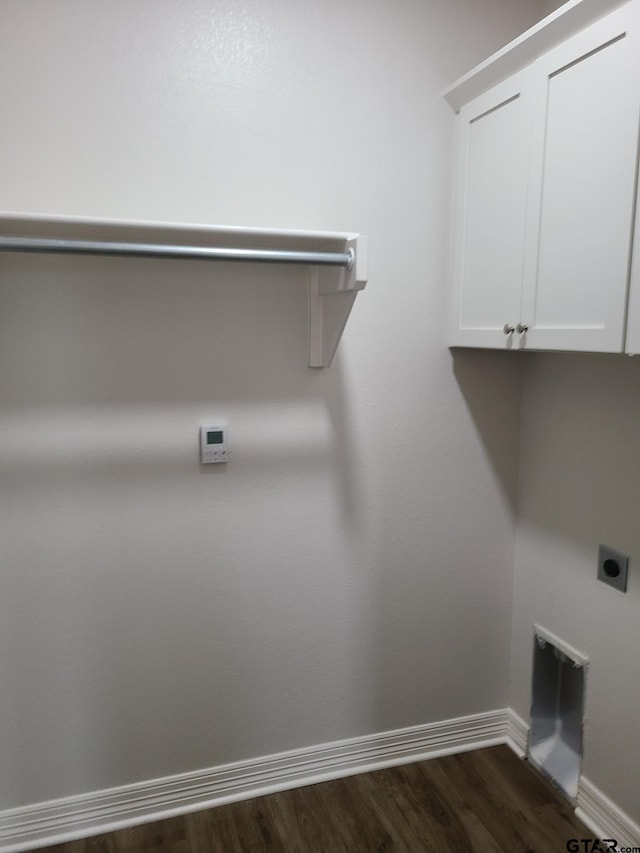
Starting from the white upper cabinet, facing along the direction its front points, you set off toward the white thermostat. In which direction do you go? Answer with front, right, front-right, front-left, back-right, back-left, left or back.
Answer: front-right

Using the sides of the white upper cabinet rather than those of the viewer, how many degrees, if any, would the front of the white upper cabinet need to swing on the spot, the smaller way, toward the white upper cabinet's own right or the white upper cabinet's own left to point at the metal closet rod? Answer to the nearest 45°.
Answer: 0° — it already faces it

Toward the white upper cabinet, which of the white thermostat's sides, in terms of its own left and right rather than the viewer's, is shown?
left

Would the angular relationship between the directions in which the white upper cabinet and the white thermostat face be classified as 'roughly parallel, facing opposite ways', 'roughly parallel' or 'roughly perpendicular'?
roughly perpendicular

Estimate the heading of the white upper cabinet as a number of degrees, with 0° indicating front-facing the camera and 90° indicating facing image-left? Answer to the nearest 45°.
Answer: approximately 45°

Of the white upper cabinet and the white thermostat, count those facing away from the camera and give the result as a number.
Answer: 0
